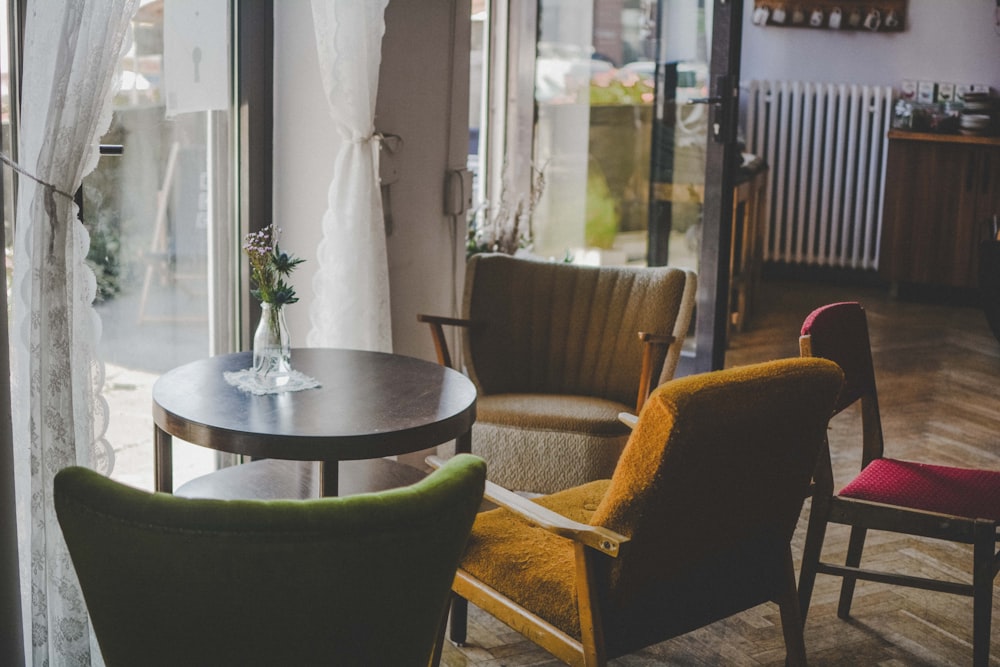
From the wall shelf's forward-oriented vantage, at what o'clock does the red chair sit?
The red chair is roughly at 12 o'clock from the wall shelf.

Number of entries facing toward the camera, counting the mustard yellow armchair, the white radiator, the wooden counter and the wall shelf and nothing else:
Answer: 3

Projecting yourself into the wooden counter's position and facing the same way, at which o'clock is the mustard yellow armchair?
The mustard yellow armchair is roughly at 12 o'clock from the wooden counter.

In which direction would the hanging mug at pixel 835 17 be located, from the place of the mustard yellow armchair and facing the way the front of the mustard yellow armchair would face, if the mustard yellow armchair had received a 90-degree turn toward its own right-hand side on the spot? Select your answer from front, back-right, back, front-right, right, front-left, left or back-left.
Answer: front-left

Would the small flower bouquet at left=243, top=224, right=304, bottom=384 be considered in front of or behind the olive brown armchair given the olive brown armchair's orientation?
in front

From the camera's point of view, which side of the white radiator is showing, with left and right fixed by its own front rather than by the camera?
front

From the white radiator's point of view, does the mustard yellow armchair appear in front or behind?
in front
